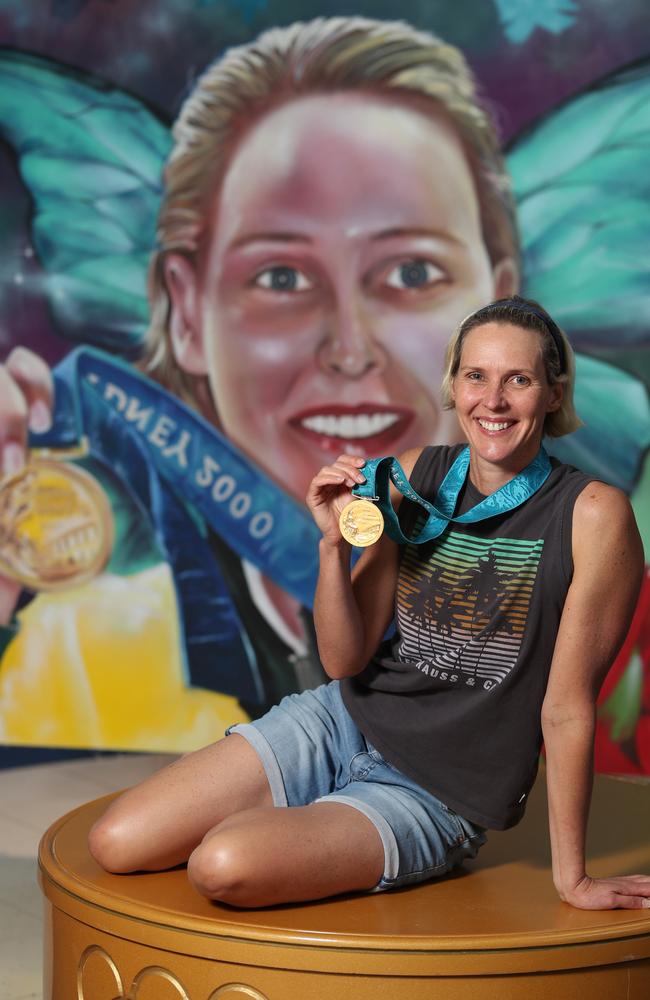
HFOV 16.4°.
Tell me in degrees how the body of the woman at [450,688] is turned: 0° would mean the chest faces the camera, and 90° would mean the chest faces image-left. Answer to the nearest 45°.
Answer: approximately 45°
